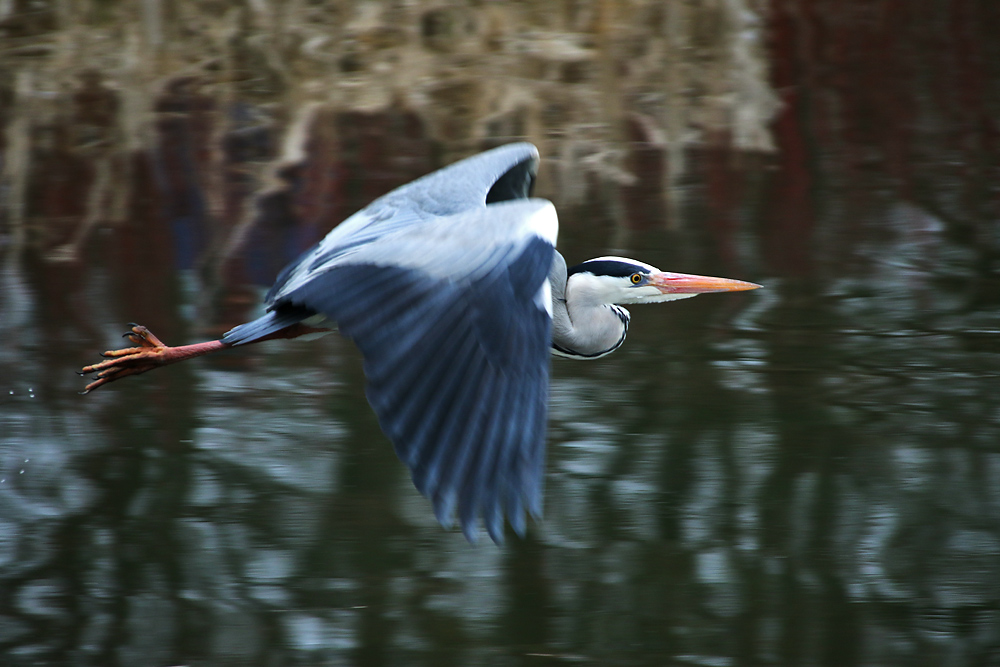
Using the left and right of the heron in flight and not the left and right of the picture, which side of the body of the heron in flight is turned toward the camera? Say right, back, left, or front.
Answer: right
